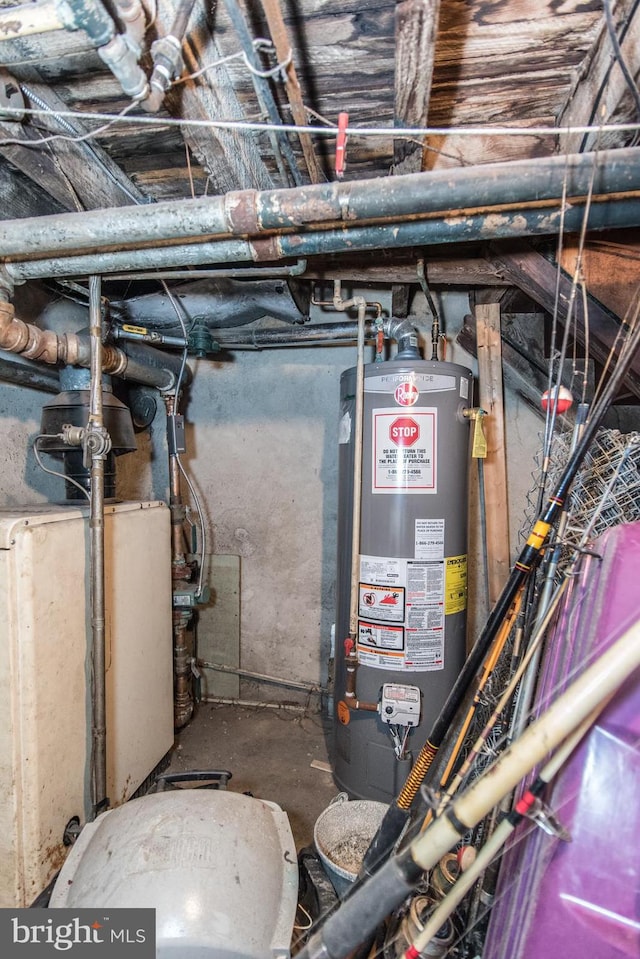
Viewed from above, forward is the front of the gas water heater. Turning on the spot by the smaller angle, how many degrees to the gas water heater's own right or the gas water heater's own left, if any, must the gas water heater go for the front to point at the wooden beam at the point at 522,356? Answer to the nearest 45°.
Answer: approximately 135° to the gas water heater's own left

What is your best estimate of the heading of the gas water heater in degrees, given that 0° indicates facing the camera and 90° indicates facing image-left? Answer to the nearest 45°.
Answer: approximately 0°

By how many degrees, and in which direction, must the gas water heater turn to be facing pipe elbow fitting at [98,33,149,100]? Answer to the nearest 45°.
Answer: approximately 45° to its right

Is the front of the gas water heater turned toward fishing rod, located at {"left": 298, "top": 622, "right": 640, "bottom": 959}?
yes

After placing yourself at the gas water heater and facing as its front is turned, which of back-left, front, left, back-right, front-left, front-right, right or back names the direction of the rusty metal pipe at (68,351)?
right

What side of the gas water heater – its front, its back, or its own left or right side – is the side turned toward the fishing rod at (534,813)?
front

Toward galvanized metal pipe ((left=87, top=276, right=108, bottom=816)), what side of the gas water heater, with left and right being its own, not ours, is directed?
right
